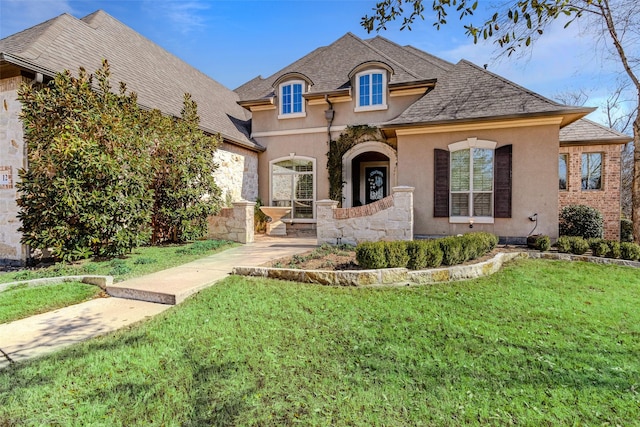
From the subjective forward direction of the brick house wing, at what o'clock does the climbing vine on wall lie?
The climbing vine on wall is roughly at 2 o'clock from the brick house wing.

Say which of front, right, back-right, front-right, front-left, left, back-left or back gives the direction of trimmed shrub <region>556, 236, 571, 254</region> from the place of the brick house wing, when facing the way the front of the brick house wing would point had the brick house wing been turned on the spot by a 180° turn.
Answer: back

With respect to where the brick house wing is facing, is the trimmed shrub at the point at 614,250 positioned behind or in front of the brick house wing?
in front

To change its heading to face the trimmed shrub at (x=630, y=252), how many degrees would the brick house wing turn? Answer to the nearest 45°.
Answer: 0° — it already faces it

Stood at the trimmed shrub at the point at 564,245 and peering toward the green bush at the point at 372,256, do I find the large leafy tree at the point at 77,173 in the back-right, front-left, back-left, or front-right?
front-right

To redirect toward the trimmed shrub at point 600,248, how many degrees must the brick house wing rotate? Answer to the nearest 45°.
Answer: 0° — it already faces it

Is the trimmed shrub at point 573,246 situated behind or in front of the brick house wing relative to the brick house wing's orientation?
in front

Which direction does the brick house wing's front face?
toward the camera

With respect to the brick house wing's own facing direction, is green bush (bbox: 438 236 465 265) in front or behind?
in front
